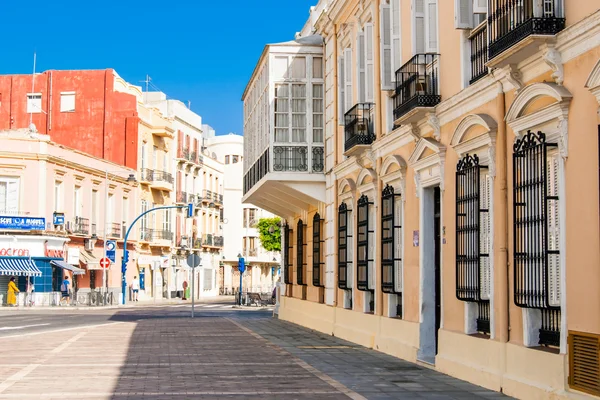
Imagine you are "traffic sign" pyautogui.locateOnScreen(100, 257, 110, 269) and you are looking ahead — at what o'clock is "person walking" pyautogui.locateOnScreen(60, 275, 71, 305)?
The person walking is roughly at 4 o'clock from the traffic sign.

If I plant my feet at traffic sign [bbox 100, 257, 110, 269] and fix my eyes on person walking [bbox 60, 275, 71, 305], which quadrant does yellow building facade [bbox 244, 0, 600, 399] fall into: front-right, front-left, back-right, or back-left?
back-left

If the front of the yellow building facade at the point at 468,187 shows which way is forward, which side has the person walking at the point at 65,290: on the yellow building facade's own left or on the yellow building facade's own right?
on the yellow building facade's own right
